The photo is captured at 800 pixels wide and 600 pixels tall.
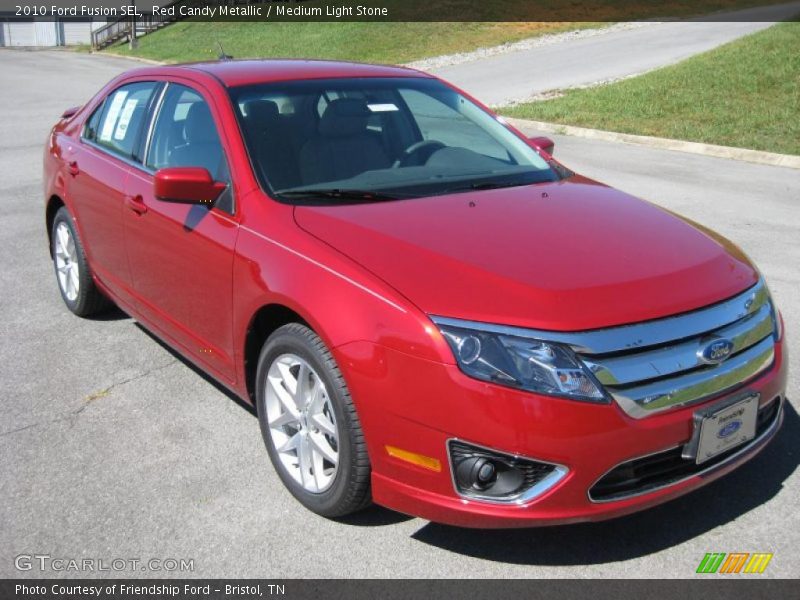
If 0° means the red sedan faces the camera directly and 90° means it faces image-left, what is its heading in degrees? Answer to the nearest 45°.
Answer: approximately 315°

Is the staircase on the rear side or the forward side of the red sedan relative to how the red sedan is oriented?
on the rear side
